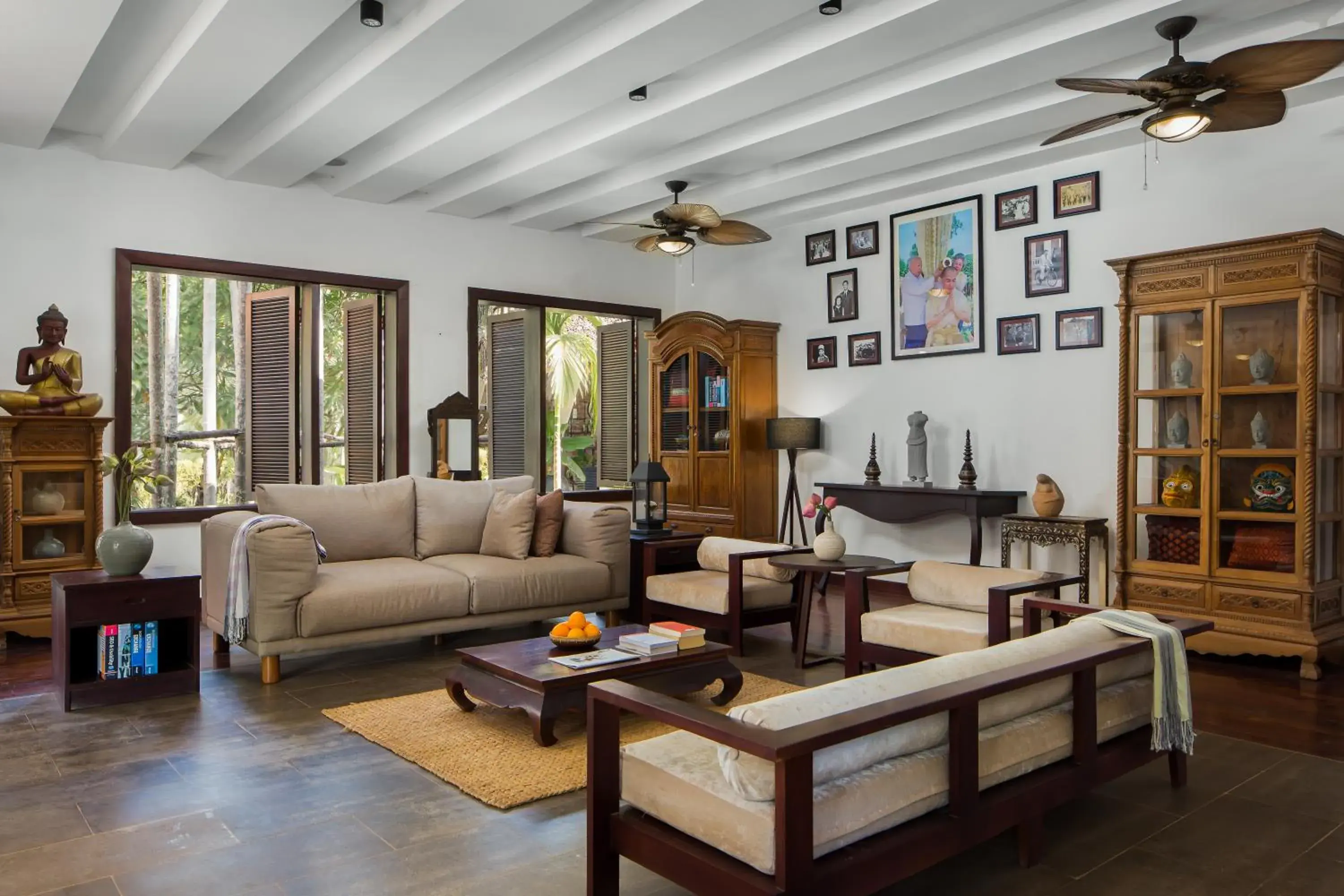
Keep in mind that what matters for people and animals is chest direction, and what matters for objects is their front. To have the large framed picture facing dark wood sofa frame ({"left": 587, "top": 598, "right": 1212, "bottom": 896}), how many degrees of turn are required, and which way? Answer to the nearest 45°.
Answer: approximately 45° to its left

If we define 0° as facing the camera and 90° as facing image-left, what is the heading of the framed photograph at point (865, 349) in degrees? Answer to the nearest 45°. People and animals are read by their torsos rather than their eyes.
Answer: approximately 45°

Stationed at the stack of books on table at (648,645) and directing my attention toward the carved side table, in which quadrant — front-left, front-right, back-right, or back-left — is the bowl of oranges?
back-left

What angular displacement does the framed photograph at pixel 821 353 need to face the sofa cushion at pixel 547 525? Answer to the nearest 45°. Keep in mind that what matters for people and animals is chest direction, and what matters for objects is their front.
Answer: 0° — it already faces it

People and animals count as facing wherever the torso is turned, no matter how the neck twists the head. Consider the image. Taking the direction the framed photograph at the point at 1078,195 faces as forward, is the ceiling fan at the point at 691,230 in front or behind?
in front

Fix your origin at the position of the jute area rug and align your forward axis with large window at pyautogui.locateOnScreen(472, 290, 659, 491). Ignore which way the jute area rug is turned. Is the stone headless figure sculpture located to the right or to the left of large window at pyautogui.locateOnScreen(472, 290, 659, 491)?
right

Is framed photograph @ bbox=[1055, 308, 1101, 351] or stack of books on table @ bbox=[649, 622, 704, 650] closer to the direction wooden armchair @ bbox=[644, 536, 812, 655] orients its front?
the stack of books on table

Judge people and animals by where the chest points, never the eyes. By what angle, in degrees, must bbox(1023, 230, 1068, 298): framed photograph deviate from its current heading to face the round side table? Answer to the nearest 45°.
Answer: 0° — it already faces it

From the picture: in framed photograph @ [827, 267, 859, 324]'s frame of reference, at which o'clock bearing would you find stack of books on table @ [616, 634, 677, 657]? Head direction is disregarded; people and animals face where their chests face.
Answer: The stack of books on table is roughly at 11 o'clock from the framed photograph.

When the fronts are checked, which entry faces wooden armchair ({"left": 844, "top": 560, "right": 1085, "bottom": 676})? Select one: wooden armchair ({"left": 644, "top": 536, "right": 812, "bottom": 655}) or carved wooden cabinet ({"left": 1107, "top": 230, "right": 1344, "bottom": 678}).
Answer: the carved wooden cabinet

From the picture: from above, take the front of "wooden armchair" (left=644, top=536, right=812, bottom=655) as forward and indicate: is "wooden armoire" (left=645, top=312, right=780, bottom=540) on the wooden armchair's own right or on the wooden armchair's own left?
on the wooden armchair's own right

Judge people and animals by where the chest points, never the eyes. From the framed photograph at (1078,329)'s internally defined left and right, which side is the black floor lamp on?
on its right

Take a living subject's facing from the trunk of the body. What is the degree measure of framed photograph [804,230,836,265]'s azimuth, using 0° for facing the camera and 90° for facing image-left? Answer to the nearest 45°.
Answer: approximately 45°

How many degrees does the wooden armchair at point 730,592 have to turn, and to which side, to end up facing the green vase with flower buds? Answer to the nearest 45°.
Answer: approximately 45° to its right

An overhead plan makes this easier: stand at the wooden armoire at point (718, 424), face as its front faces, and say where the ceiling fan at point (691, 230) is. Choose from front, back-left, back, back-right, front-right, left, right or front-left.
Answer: front-left
